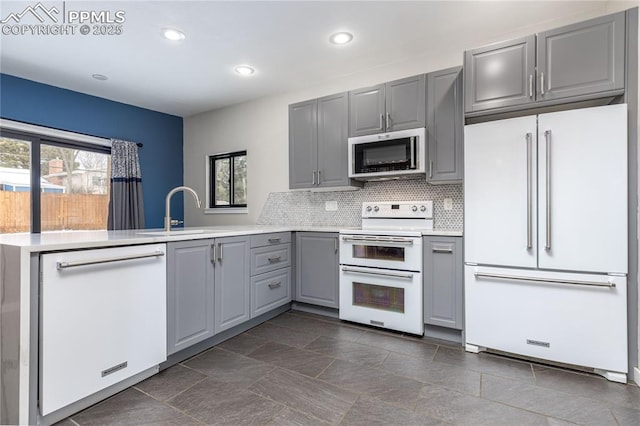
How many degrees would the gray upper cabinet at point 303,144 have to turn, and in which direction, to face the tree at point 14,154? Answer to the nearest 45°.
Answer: approximately 45° to its right

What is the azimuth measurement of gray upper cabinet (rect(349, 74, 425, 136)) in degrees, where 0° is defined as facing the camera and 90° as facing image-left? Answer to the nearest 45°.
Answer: approximately 45°

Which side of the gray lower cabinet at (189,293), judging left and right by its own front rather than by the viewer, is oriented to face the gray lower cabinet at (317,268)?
left

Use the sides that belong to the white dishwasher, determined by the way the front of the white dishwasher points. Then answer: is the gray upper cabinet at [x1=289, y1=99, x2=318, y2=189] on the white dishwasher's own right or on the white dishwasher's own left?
on the white dishwasher's own left

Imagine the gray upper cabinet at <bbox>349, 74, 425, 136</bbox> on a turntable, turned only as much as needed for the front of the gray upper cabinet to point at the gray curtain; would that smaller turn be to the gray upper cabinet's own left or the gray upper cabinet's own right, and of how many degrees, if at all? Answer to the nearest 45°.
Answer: approximately 45° to the gray upper cabinet's own right

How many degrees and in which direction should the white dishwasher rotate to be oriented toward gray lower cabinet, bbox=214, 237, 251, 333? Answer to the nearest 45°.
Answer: approximately 90° to its left
